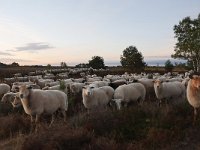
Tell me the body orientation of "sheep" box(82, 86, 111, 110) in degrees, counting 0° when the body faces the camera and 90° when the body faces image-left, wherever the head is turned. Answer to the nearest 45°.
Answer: approximately 45°

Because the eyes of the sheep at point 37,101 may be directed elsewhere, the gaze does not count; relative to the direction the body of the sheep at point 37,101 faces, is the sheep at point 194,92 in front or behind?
behind

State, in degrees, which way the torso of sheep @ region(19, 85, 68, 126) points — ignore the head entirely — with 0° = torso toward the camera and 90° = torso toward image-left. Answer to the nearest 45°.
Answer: approximately 90°

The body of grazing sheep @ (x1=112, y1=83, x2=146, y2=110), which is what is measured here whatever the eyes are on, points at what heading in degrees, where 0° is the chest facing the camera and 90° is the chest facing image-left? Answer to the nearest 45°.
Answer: approximately 45°

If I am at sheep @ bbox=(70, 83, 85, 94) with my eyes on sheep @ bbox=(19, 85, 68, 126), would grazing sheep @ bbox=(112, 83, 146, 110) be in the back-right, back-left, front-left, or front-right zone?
front-left

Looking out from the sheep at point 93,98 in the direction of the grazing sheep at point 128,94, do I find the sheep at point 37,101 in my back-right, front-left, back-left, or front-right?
back-right

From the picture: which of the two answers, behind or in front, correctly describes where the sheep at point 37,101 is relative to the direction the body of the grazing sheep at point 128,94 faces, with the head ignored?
in front

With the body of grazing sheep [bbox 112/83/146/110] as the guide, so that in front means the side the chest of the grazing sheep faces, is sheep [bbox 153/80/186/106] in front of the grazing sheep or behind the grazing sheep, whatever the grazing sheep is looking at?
behind
